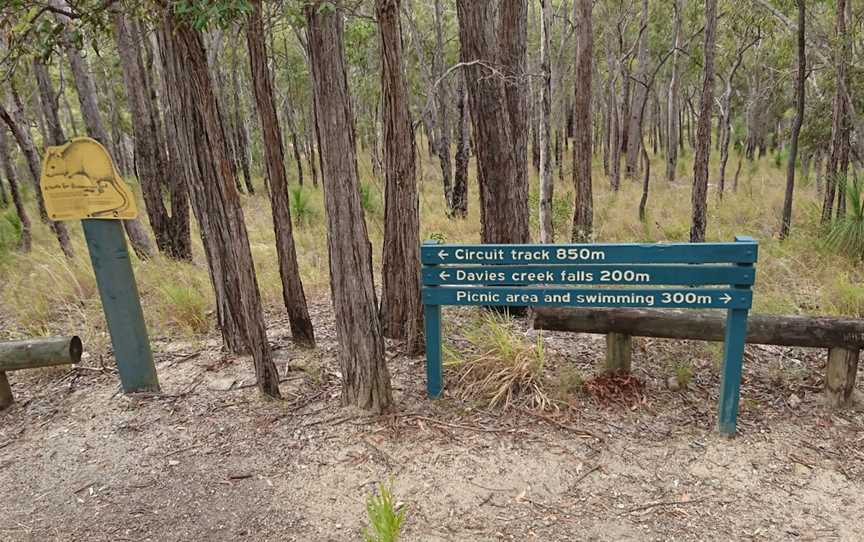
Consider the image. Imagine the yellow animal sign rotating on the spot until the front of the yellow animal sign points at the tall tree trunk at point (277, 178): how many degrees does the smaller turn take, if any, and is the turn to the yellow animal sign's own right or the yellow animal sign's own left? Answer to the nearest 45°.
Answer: approximately 90° to the yellow animal sign's own left

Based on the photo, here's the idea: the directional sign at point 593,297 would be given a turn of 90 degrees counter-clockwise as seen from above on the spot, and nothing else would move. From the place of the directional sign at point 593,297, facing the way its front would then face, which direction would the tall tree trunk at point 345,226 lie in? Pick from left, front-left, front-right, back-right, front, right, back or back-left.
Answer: back

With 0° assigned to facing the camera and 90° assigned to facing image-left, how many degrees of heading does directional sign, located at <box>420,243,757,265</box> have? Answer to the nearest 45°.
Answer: approximately 0°

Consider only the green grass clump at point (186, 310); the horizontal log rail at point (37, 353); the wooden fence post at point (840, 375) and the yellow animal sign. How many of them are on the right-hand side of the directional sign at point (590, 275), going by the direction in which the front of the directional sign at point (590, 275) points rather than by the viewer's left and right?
3

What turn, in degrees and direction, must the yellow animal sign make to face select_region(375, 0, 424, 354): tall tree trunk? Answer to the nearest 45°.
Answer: approximately 90° to its left

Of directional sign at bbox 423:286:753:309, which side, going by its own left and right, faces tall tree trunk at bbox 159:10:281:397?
right

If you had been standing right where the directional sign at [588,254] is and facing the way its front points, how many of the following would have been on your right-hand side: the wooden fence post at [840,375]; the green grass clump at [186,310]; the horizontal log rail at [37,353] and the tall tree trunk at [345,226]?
3

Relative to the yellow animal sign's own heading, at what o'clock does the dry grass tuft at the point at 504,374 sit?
The dry grass tuft is roughly at 10 o'clock from the yellow animal sign.
